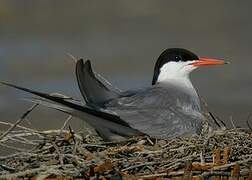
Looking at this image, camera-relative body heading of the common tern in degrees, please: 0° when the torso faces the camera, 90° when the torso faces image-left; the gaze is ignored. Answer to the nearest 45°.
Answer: approximately 270°
